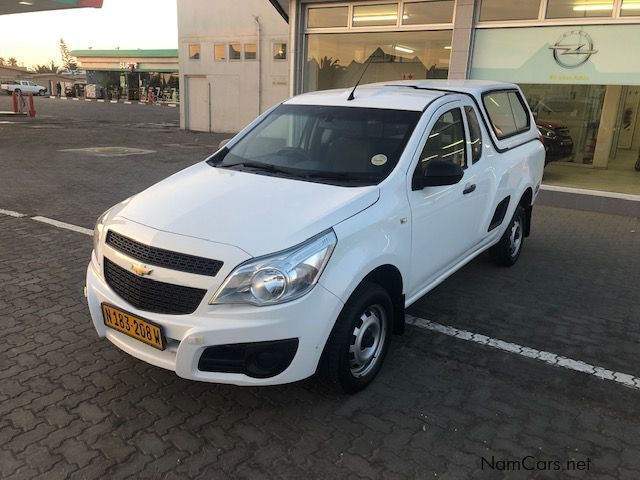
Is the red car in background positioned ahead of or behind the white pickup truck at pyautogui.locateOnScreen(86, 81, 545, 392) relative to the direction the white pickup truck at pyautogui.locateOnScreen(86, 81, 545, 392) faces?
behind

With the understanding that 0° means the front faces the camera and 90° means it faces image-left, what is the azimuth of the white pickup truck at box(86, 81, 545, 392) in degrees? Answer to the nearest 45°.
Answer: approximately 45°

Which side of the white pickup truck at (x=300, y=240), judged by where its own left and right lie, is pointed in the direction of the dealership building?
back
